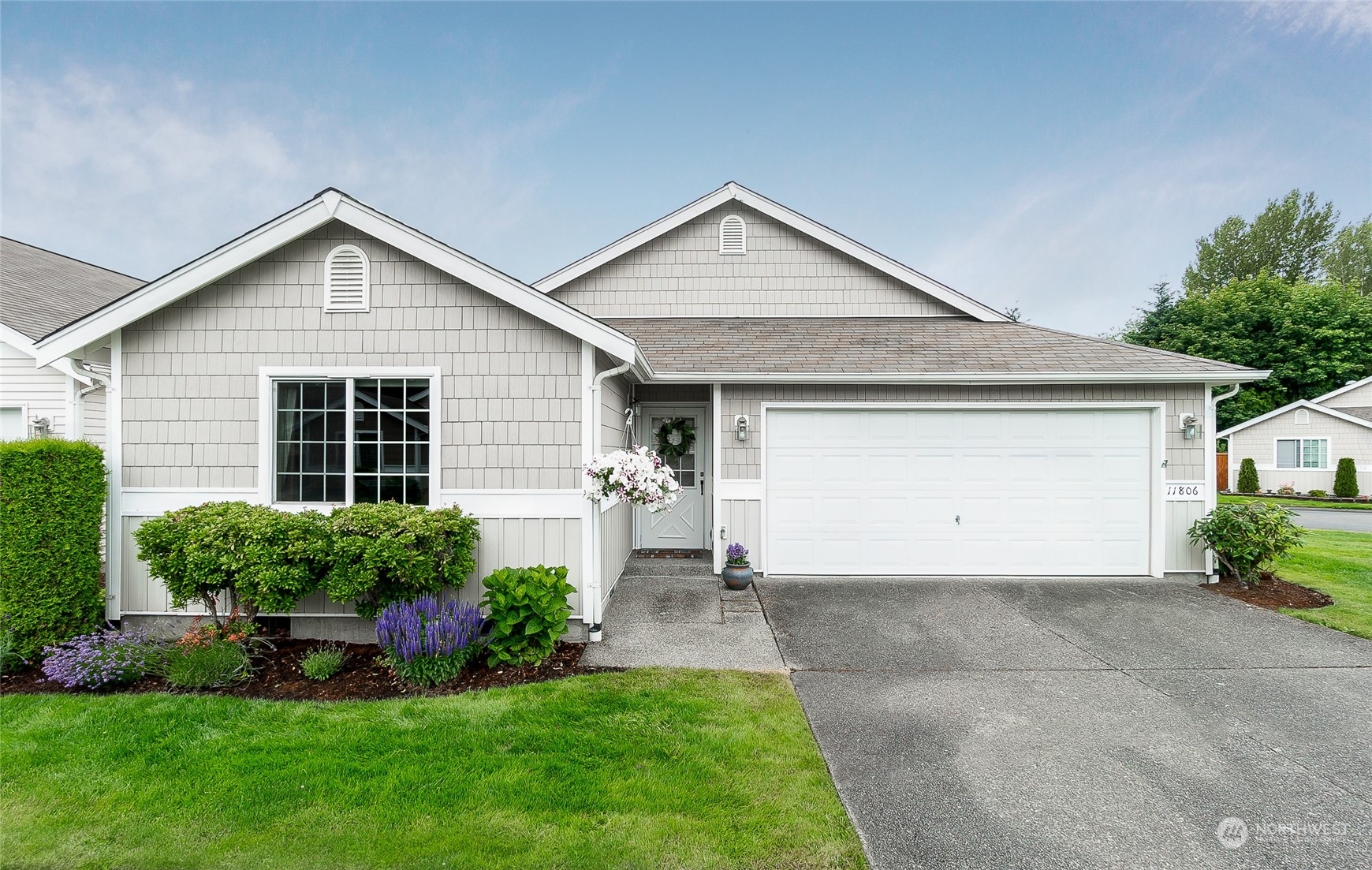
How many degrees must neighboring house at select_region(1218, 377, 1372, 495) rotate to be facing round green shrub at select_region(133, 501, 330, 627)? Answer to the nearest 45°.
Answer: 0° — it already faces it

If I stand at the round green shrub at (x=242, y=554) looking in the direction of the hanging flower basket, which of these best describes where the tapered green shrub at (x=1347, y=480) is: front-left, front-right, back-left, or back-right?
front-left

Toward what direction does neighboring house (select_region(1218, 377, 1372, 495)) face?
toward the camera

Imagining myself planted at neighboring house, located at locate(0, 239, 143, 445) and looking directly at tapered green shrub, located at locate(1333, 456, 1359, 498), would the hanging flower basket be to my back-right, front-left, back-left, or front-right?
front-right

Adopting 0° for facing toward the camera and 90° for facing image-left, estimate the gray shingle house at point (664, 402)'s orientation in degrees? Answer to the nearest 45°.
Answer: approximately 0°

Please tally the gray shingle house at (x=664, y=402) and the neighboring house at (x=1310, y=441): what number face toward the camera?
2

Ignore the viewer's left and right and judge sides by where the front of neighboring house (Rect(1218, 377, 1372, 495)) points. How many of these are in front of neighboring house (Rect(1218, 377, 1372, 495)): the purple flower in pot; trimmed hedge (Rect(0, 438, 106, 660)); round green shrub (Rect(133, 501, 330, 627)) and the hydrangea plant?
4

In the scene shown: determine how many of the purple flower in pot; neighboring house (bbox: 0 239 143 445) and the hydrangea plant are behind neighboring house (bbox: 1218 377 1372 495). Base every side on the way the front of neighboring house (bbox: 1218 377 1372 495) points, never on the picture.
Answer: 0

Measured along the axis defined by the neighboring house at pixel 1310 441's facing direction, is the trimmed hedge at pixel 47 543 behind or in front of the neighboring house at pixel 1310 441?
in front

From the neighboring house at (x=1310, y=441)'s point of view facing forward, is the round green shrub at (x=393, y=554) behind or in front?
in front

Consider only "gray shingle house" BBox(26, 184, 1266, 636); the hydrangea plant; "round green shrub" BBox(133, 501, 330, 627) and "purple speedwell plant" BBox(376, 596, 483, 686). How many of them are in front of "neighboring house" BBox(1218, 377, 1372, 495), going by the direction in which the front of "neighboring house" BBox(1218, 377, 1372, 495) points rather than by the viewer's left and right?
4

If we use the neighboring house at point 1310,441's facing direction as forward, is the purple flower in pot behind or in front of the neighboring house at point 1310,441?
in front

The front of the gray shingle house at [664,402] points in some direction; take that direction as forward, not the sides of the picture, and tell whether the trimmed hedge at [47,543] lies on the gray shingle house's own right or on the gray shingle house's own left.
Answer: on the gray shingle house's own right

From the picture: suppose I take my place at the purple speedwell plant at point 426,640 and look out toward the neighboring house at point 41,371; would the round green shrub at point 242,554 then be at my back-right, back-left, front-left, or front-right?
front-left

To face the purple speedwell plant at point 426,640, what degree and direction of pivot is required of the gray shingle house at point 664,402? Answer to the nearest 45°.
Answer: approximately 45° to its right

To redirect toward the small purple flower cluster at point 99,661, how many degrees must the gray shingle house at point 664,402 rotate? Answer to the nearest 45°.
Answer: approximately 45° to its right
